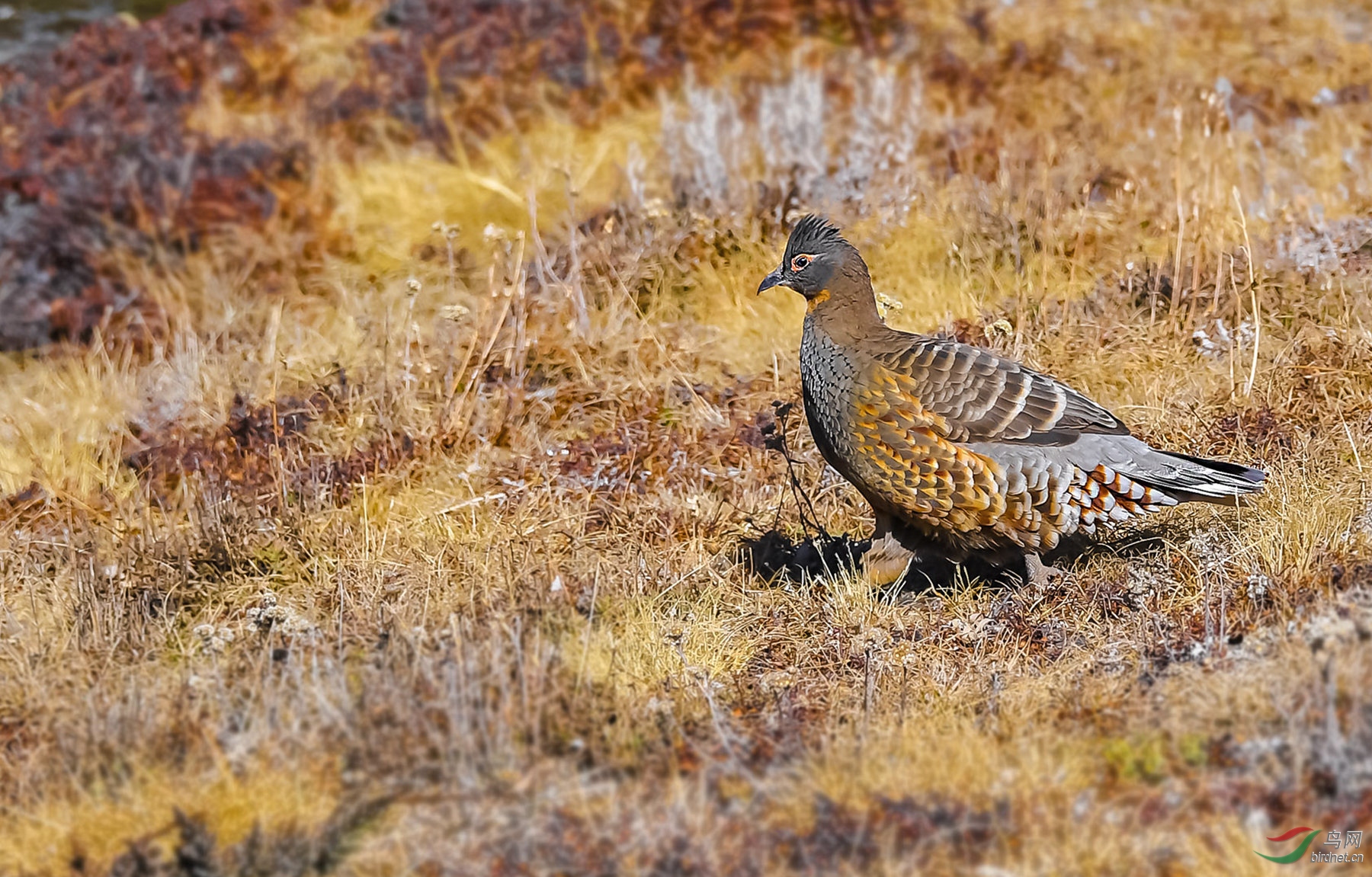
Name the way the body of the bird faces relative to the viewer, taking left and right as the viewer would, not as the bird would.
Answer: facing to the left of the viewer
